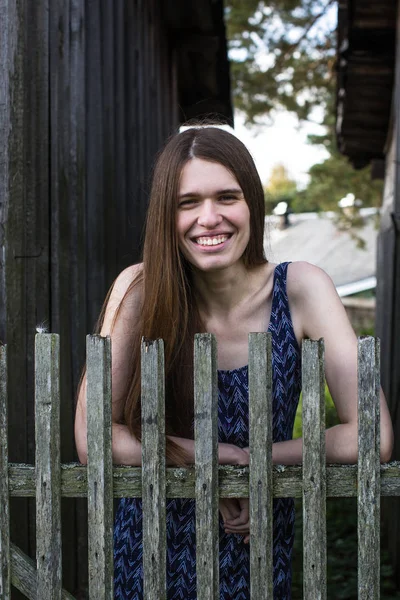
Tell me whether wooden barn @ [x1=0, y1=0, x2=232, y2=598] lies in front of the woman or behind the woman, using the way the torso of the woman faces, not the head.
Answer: behind

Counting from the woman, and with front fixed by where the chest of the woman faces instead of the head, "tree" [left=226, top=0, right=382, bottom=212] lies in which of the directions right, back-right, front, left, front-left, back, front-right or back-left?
back

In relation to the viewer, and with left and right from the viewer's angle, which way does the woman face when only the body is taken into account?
facing the viewer
